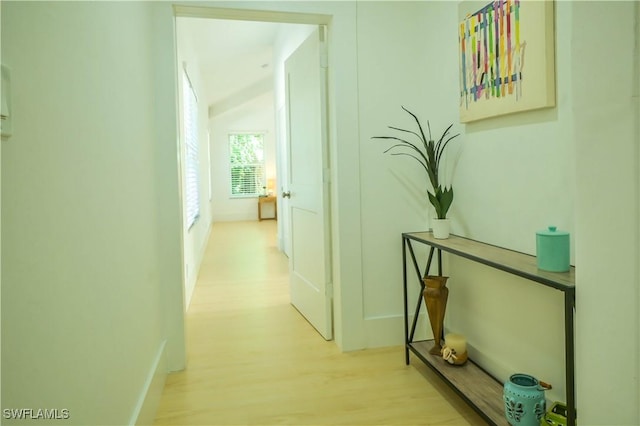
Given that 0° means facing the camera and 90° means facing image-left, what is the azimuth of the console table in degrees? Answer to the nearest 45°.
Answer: approximately 45°

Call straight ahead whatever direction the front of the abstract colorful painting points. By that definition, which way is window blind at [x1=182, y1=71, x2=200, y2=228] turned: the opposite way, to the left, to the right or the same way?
the opposite way

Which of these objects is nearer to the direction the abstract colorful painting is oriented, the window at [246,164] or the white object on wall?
the white object on wall

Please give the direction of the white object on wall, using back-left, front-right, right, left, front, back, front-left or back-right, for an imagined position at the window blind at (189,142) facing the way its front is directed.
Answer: right

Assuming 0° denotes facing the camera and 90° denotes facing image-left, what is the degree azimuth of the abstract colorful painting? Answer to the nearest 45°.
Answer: approximately 45°

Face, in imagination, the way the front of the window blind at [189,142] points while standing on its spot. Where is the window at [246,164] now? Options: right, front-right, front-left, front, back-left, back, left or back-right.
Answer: left

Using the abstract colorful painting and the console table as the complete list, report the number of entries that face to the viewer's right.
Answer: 0

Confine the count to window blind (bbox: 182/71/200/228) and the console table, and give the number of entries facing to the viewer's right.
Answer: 1

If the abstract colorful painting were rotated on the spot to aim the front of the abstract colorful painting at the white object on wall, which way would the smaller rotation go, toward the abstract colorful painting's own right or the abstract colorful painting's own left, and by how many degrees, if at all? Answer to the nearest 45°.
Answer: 0° — it already faces it

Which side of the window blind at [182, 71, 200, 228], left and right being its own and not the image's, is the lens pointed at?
right
